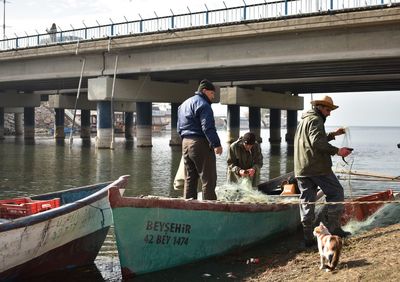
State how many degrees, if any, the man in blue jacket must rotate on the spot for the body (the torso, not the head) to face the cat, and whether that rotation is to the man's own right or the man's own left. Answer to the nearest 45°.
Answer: approximately 90° to the man's own right

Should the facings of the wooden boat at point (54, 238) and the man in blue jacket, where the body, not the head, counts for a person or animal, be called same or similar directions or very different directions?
same or similar directions

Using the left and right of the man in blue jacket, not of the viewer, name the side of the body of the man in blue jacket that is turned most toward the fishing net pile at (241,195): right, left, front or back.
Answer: front

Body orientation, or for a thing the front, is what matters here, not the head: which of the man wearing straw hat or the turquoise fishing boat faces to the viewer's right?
the man wearing straw hat

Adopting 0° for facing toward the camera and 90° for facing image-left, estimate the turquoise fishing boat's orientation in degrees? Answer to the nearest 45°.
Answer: approximately 45°

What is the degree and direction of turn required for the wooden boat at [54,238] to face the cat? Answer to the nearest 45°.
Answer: approximately 90° to its right

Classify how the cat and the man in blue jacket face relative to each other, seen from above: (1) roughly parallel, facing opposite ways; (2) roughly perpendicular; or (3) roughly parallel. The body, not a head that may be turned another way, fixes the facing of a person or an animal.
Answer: roughly perpendicular

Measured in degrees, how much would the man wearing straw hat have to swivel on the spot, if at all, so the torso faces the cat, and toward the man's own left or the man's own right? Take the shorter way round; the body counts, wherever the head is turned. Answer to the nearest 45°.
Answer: approximately 90° to the man's own right

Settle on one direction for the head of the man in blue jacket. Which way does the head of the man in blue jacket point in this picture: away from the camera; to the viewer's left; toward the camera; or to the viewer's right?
to the viewer's right

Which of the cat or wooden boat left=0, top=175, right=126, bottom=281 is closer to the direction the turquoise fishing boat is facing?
the wooden boat

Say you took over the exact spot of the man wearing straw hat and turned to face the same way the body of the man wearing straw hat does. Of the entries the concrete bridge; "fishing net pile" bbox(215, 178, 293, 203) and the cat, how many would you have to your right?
1

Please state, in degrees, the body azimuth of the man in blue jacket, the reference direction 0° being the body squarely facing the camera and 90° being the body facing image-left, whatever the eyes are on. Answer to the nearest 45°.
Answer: approximately 225°

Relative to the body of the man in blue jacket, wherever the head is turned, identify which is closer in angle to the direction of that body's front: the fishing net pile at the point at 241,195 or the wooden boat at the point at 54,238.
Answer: the fishing net pile

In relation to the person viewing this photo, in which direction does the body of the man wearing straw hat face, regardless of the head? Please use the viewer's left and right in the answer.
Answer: facing to the right of the viewer
